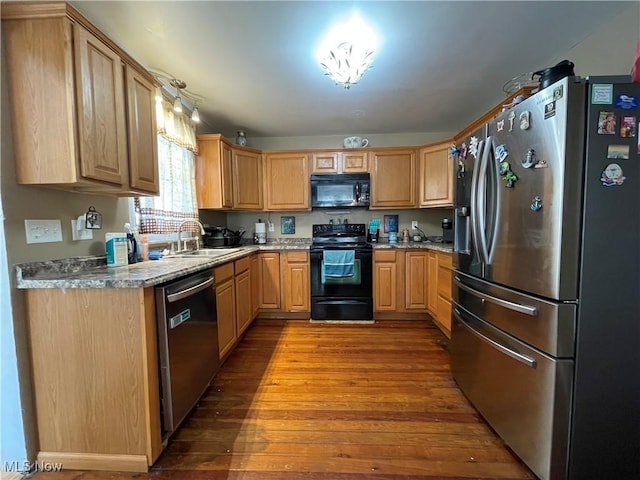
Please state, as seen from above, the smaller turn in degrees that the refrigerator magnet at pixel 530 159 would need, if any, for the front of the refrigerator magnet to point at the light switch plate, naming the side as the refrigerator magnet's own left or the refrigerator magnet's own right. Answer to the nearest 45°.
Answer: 0° — it already faces it

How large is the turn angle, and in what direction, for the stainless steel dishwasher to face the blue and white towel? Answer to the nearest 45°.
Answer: approximately 90° to its left

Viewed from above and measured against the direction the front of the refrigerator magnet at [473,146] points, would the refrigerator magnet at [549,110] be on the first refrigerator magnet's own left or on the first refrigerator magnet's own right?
on the first refrigerator magnet's own left

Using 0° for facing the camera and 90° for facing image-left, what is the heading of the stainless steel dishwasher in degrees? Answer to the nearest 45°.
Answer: approximately 315°

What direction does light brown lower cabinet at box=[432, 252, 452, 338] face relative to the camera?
to the viewer's left

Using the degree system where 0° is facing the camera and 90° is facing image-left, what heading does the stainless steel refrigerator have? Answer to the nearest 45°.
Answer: approximately 45°

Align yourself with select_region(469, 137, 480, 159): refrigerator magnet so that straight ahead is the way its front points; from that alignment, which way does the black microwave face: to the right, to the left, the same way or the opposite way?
to the left

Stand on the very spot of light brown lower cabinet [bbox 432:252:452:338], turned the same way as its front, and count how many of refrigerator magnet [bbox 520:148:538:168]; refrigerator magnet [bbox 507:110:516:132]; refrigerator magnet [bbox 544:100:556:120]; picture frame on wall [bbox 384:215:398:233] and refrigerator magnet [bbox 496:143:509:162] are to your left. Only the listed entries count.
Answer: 4

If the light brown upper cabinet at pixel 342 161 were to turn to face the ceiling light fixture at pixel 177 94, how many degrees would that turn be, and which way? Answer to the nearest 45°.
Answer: approximately 45° to its right

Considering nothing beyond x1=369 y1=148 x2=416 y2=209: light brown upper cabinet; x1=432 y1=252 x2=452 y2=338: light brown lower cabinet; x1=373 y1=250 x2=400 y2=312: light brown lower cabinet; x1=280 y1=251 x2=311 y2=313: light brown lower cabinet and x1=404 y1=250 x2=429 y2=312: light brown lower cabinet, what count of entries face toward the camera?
4

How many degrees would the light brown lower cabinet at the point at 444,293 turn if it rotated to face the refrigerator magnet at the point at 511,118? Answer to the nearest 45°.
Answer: approximately 90° to its left

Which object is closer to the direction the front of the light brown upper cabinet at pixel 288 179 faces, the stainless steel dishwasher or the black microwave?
the stainless steel dishwasher
